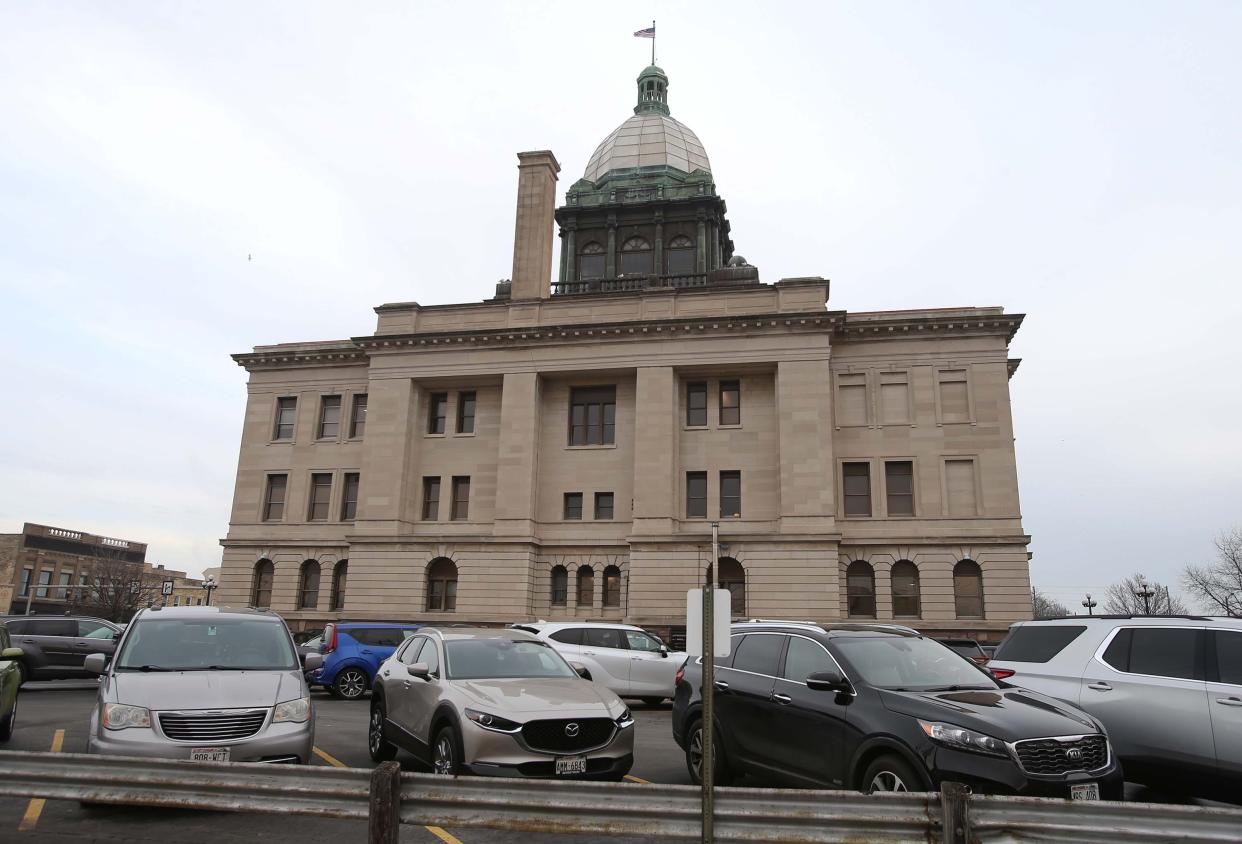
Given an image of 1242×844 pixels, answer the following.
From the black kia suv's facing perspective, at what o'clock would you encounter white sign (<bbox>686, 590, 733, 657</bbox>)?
The white sign is roughly at 2 o'clock from the black kia suv.

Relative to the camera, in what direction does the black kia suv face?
facing the viewer and to the right of the viewer

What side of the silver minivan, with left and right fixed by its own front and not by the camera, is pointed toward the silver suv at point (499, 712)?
left

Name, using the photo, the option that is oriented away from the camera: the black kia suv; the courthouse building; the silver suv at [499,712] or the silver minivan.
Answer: the courthouse building

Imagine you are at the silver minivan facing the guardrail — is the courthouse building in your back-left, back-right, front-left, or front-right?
back-left

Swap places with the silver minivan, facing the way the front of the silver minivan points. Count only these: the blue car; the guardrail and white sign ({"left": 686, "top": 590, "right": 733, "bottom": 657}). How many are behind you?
1

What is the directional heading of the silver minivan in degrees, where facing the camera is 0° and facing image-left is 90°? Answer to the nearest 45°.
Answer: approximately 0°

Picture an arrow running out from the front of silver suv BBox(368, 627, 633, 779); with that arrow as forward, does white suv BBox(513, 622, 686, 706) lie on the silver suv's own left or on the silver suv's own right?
on the silver suv's own left

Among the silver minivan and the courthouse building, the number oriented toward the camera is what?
1

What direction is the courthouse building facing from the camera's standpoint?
away from the camera
